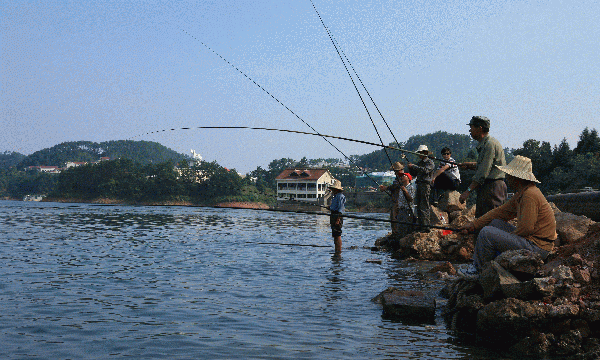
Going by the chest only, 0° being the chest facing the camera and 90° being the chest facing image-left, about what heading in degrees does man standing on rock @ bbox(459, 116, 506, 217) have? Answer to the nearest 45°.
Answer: approximately 90°

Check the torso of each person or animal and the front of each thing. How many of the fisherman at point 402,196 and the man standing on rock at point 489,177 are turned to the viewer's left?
2

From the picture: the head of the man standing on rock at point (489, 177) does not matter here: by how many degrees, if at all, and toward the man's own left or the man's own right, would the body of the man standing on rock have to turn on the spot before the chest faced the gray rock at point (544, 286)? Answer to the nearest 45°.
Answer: approximately 90° to the man's own left

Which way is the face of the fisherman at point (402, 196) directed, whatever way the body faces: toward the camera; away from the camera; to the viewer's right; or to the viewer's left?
to the viewer's left

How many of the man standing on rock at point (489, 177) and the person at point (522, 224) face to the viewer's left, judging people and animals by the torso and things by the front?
2

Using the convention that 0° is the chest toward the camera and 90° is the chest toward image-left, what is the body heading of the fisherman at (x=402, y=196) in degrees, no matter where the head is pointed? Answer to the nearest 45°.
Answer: approximately 90°

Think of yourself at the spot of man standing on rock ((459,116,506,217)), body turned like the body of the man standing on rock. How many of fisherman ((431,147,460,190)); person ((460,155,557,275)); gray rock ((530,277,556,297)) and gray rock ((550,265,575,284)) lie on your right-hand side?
1

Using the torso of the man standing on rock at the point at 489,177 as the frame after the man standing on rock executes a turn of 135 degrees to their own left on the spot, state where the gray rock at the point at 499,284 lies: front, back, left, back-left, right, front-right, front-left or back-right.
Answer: front-right

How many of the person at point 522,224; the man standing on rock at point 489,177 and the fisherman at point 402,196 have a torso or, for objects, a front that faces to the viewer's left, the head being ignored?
3

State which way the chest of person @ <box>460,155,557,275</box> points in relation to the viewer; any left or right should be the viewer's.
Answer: facing to the left of the viewer
